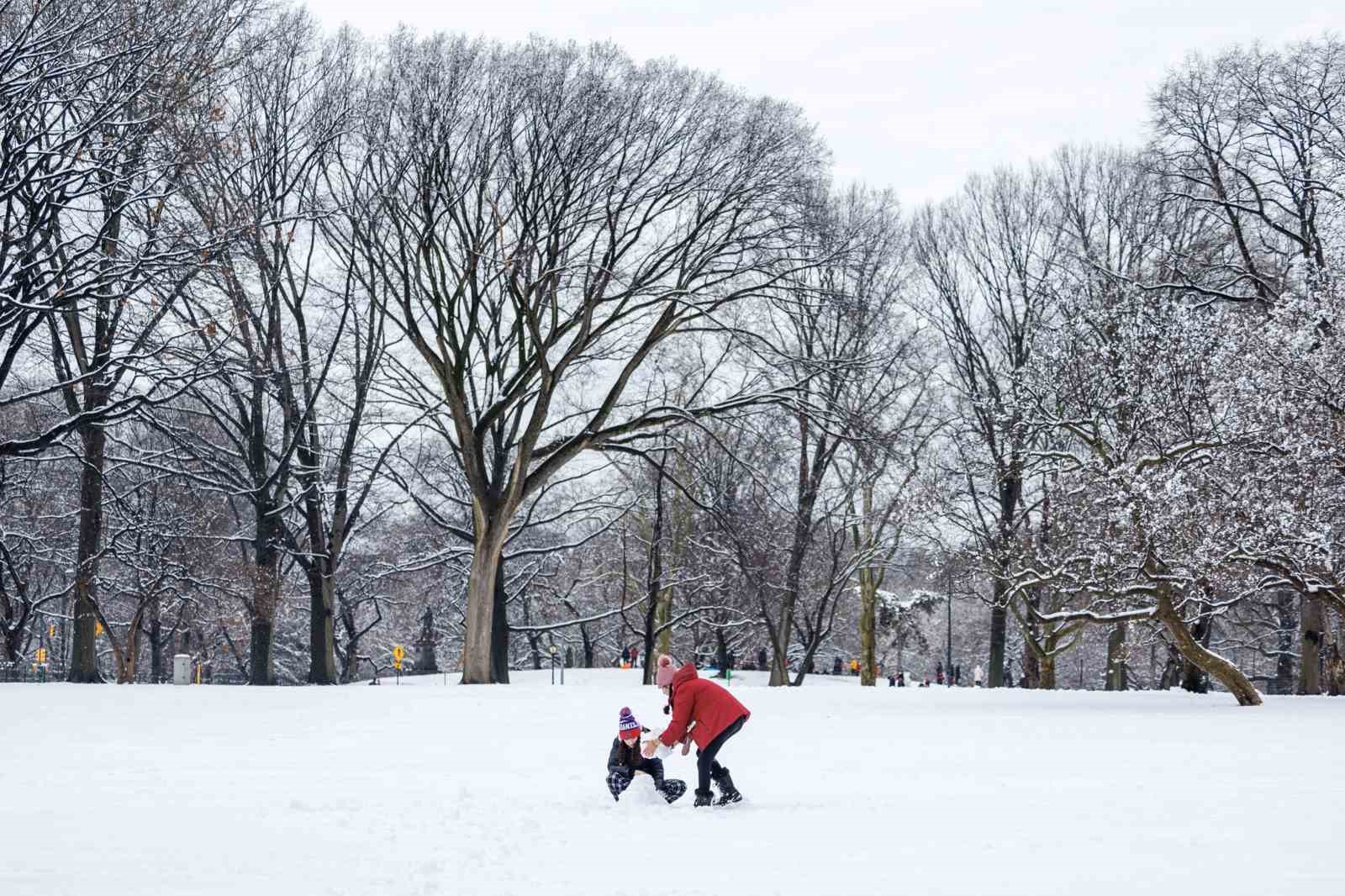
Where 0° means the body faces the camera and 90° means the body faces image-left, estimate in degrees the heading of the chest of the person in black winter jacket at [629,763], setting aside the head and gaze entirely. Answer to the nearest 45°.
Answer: approximately 315°

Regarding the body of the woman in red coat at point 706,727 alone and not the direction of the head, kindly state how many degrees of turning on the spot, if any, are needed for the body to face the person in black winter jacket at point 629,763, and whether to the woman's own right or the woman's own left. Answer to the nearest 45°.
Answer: approximately 45° to the woman's own right

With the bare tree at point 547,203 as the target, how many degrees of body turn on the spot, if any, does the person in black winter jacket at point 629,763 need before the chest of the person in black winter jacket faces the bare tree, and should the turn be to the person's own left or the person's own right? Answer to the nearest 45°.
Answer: approximately 135° to the person's own left

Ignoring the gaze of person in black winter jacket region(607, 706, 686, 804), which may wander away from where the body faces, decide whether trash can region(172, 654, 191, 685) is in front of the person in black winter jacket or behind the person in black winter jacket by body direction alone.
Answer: behind

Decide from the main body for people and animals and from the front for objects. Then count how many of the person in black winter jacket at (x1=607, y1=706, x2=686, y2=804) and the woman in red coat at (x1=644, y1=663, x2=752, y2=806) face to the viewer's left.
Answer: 1

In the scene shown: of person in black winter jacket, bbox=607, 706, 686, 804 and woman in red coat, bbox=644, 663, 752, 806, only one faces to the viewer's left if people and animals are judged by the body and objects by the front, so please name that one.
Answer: the woman in red coat

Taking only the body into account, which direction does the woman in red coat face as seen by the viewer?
to the viewer's left

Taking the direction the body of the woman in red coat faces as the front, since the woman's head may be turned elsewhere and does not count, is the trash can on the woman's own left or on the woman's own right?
on the woman's own right

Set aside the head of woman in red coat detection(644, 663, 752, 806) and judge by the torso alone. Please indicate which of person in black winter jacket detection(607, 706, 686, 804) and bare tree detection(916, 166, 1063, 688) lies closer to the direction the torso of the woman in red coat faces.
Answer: the person in black winter jacket
